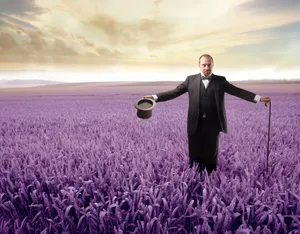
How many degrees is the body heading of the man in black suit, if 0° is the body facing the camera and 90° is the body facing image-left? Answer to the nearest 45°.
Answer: approximately 0°
